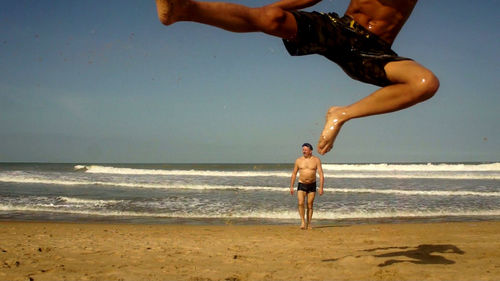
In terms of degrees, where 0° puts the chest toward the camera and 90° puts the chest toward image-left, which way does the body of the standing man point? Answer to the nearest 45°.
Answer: approximately 0°
